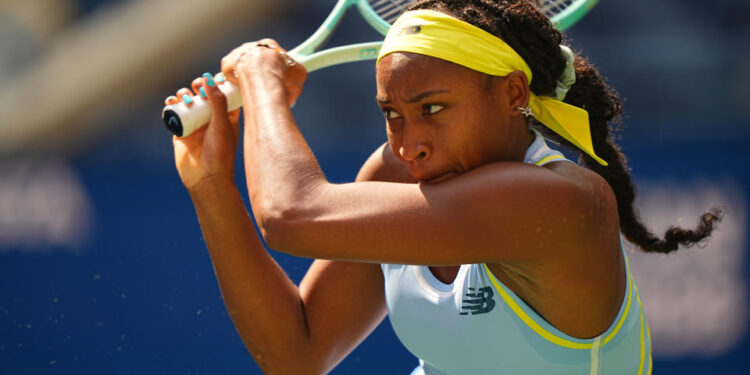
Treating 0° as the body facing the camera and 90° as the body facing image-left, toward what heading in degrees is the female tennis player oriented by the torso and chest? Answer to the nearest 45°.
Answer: approximately 45°

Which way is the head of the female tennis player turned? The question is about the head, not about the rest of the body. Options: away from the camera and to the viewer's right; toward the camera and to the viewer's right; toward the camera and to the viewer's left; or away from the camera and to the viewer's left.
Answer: toward the camera and to the viewer's left
